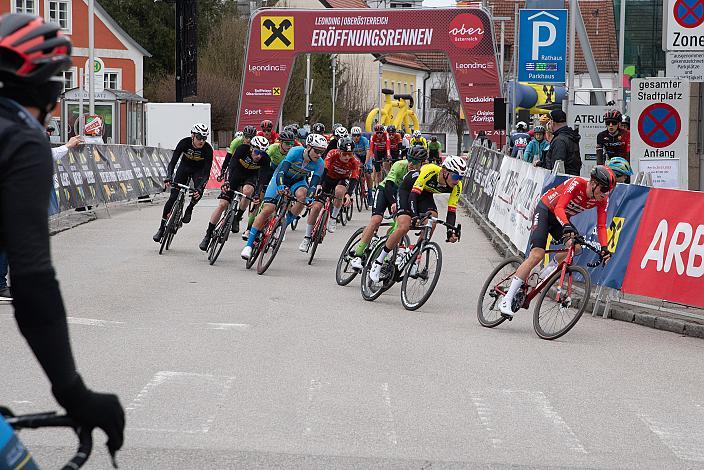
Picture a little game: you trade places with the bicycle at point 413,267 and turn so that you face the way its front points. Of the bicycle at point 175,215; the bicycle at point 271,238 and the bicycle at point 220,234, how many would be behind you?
3

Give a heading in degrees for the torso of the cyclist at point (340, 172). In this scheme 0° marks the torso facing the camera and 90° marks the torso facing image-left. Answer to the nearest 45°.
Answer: approximately 0°

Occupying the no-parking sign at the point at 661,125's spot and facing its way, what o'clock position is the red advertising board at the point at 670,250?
The red advertising board is roughly at 12 o'clock from the no-parking sign.

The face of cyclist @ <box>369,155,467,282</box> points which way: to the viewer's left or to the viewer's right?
to the viewer's right

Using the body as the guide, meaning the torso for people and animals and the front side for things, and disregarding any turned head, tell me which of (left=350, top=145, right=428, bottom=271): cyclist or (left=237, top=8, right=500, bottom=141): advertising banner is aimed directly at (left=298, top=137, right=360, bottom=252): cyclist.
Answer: the advertising banner

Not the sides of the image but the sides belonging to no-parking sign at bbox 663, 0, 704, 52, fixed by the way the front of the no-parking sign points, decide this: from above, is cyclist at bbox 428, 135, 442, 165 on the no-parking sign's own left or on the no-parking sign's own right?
on the no-parking sign's own right

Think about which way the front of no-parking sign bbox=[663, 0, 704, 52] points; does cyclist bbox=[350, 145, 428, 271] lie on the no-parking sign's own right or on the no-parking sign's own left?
on the no-parking sign's own right

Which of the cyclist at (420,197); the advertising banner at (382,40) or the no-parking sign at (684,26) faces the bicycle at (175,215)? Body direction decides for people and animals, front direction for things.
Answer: the advertising banner

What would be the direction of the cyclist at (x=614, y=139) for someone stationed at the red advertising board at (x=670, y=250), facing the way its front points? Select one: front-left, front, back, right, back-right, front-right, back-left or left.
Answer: back-right
